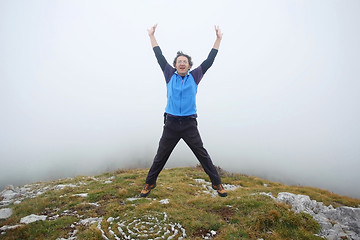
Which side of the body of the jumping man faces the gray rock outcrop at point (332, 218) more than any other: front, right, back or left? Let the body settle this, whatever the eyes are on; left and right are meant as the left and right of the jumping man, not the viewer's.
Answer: left

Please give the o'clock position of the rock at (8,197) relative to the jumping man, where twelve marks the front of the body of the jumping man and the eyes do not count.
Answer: The rock is roughly at 4 o'clock from the jumping man.

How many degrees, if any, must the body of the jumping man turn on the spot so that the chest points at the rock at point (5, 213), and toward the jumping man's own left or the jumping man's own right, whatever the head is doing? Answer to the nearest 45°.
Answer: approximately 90° to the jumping man's own right

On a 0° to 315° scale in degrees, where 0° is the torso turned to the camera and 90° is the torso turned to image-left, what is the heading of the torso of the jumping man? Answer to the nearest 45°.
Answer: approximately 0°
